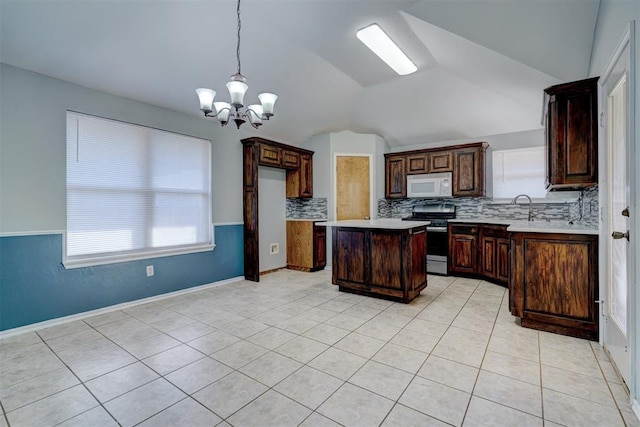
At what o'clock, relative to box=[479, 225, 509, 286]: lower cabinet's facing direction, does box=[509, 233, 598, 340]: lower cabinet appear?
box=[509, 233, 598, 340]: lower cabinet is roughly at 10 o'clock from box=[479, 225, 509, 286]: lower cabinet.

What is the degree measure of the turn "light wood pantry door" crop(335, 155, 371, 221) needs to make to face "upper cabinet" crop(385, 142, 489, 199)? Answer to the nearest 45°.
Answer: approximately 90° to its left

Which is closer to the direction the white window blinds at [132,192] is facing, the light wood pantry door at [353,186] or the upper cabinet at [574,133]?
the upper cabinet

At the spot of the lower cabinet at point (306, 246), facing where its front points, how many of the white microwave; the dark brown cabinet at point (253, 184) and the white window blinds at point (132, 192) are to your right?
2

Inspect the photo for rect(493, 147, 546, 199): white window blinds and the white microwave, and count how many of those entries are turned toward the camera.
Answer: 2

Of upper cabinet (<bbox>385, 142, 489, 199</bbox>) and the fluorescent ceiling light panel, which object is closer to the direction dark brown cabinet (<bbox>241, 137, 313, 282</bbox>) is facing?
the fluorescent ceiling light panel

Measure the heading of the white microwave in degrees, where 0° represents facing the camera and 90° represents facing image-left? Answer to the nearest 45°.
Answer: approximately 0°
